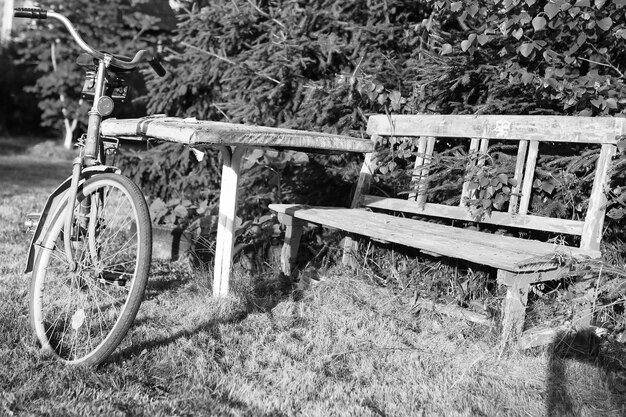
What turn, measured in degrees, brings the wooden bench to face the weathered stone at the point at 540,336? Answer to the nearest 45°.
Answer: approximately 90° to its left

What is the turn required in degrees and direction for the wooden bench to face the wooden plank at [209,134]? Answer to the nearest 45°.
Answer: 0° — it already faces it

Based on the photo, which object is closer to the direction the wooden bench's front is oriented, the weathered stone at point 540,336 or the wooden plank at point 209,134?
the wooden plank

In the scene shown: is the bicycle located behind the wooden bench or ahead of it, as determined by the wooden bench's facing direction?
ahead

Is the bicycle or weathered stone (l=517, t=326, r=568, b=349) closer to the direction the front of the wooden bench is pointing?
the bicycle
